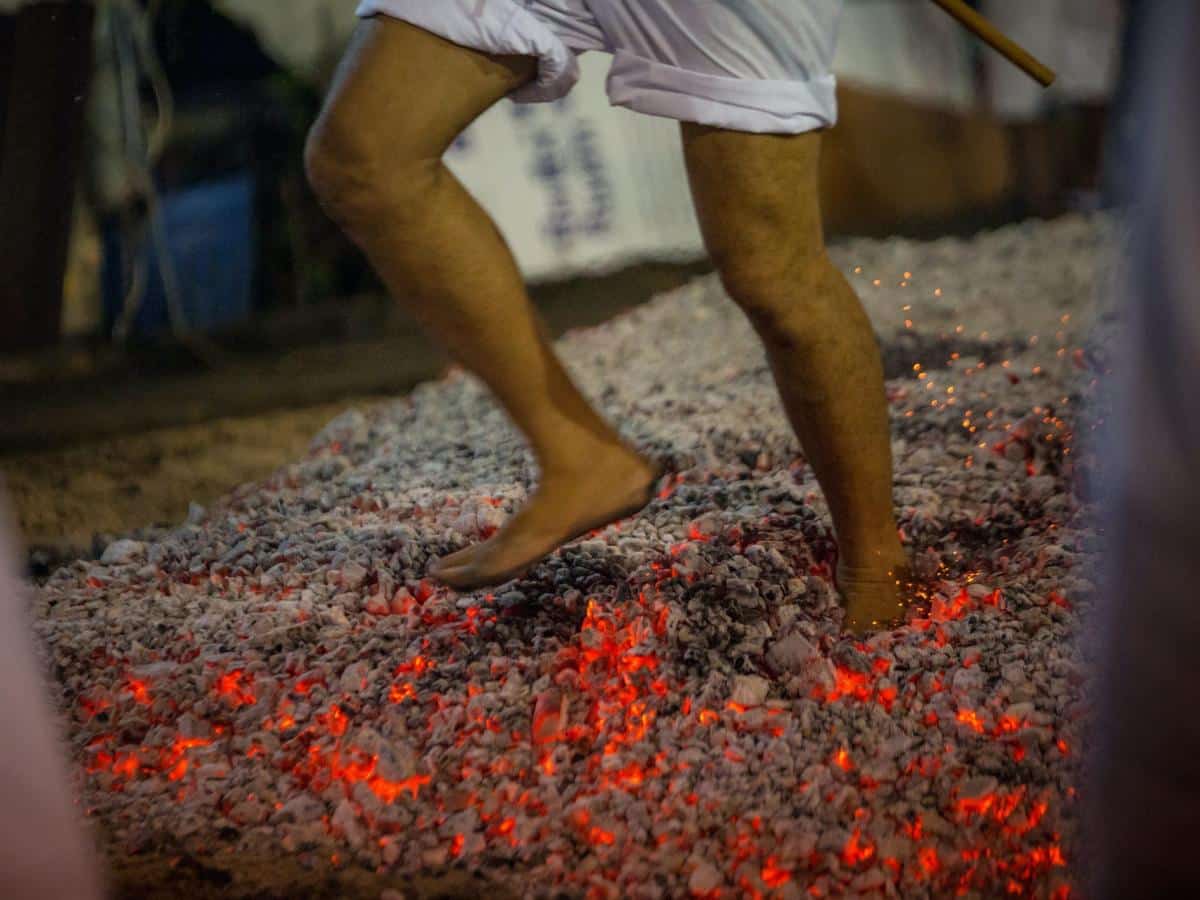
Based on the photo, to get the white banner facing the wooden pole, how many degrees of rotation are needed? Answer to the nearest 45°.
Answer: approximately 90° to its left

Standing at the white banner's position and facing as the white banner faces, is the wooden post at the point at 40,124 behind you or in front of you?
in front

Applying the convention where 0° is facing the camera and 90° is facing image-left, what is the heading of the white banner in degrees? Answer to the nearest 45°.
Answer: approximately 0°
